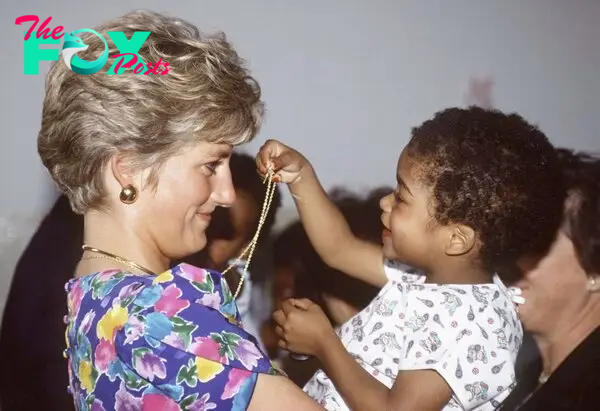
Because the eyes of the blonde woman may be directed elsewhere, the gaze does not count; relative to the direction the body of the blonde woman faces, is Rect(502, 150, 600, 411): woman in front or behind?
in front

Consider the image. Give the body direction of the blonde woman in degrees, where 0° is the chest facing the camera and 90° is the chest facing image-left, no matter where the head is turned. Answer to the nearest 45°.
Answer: approximately 270°

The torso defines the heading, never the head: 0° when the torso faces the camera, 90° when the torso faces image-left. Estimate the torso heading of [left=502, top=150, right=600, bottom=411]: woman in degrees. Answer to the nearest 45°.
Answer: approximately 90°

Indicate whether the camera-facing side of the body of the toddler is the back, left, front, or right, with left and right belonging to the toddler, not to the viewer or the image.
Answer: left

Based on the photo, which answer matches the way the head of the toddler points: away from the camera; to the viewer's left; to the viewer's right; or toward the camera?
to the viewer's left

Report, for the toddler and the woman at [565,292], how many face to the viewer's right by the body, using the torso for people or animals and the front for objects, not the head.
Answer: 0

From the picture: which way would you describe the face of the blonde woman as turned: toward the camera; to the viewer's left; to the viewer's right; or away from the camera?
to the viewer's right

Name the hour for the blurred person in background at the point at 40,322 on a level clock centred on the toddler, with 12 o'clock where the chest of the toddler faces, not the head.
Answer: The blurred person in background is roughly at 12 o'clock from the toddler.

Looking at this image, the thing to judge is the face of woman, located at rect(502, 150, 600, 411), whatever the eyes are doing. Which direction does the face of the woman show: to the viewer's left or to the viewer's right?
to the viewer's left

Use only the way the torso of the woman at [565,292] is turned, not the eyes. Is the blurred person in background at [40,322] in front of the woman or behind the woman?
in front

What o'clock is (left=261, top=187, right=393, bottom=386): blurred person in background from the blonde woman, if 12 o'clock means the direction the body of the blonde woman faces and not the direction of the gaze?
The blurred person in background is roughly at 10 o'clock from the blonde woman.
